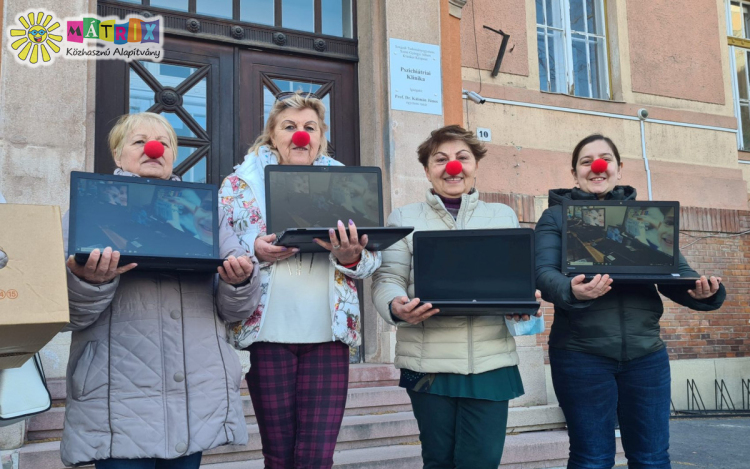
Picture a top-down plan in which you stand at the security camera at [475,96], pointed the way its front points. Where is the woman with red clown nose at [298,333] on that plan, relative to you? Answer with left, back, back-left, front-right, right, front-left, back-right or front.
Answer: front-right

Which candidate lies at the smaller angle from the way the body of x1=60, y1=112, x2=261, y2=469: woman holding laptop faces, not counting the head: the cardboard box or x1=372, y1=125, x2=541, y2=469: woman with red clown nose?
the cardboard box

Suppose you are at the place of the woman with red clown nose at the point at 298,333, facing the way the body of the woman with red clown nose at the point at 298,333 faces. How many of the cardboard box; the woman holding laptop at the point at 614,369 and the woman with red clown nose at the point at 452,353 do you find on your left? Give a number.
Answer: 2

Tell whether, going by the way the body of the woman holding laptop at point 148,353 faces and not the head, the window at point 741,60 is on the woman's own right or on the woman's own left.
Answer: on the woman's own left

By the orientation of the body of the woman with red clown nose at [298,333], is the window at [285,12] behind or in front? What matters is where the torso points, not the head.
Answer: behind

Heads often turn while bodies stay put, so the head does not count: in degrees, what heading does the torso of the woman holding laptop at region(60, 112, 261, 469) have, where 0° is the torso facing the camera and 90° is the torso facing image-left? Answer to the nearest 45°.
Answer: approximately 0°

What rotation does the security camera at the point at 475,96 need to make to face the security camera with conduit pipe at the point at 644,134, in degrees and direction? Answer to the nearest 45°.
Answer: approximately 90° to its left

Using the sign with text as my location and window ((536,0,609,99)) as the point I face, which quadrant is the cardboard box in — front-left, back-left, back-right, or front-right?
back-right

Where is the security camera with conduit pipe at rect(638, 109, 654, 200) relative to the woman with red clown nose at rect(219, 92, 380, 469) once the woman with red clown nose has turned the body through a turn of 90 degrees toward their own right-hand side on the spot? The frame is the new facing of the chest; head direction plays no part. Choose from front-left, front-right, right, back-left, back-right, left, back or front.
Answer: back-right

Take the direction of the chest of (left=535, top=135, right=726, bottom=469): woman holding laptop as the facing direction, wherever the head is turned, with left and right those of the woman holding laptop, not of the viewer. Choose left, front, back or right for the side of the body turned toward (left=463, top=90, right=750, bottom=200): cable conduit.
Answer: back

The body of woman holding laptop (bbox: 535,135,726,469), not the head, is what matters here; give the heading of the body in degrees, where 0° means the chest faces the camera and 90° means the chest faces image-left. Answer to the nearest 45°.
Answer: approximately 0°
